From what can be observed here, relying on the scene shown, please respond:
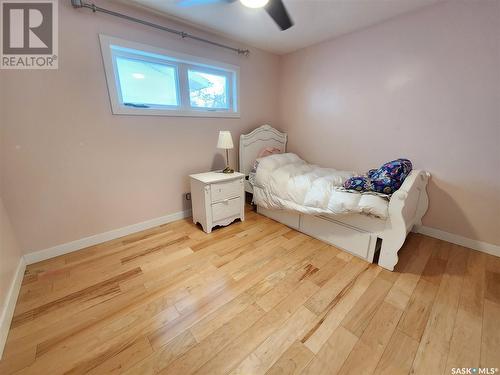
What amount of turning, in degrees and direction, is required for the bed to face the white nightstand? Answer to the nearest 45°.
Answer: approximately 135° to its right

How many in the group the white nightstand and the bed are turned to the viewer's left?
0

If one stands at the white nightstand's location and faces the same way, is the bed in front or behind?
in front

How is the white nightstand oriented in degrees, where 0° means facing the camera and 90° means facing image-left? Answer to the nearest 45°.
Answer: approximately 315°

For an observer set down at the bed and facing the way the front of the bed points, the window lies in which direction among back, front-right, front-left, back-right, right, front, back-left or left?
back-right
